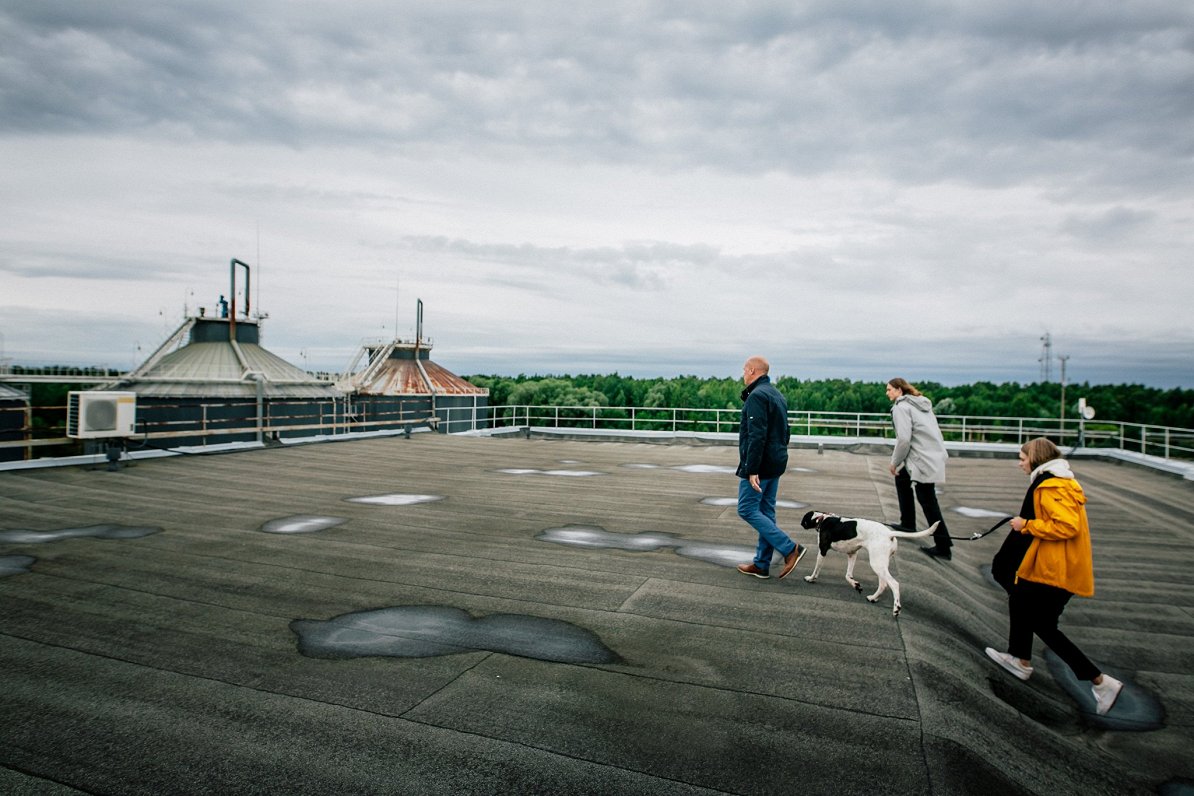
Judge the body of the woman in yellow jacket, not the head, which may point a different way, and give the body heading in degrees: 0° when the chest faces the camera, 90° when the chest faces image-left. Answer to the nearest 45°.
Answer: approximately 90°

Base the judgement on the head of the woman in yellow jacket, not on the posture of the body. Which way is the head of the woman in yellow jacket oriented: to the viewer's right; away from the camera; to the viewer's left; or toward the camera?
to the viewer's left

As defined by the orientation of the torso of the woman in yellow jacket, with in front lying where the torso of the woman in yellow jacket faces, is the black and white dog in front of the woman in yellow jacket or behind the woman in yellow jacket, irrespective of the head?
in front

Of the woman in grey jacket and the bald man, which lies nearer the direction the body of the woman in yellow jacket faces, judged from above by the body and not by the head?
the bald man

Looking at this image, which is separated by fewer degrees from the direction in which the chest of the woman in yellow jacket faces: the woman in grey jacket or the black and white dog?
the black and white dog

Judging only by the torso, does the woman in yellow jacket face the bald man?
yes

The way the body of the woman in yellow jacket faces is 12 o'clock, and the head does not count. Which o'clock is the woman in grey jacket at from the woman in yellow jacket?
The woman in grey jacket is roughly at 2 o'clock from the woman in yellow jacket.

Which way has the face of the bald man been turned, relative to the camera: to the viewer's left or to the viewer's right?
to the viewer's left

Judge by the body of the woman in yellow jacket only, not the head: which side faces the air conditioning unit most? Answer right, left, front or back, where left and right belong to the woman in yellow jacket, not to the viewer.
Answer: front

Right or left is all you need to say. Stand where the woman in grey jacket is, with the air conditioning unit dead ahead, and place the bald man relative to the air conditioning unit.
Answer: left
